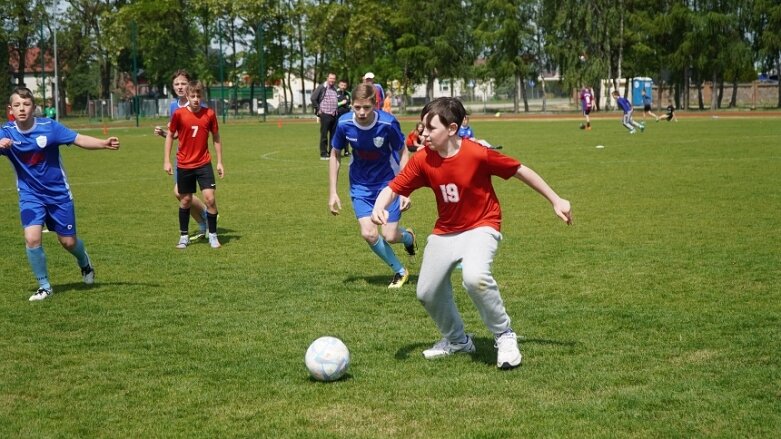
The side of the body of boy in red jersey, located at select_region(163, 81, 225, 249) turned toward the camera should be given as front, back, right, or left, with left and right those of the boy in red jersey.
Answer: front

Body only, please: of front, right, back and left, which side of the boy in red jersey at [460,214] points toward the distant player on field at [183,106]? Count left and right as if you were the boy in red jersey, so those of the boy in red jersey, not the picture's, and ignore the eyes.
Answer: right

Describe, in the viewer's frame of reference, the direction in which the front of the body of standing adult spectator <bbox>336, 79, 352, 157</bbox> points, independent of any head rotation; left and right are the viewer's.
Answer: facing the viewer

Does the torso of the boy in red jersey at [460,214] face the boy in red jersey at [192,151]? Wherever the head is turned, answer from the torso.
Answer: no

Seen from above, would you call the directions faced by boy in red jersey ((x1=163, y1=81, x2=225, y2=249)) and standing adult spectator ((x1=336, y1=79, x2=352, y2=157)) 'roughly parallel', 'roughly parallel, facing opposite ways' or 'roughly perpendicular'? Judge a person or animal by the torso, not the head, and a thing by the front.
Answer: roughly parallel

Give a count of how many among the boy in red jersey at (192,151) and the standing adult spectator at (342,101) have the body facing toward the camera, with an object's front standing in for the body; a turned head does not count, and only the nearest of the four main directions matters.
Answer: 2

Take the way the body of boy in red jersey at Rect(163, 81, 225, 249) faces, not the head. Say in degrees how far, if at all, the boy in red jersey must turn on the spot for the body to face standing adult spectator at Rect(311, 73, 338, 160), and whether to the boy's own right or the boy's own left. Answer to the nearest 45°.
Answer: approximately 180°

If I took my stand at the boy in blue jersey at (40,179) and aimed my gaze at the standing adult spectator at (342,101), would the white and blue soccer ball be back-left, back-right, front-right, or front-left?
back-right

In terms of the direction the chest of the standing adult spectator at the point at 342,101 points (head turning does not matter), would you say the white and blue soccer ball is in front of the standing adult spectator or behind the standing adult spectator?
in front

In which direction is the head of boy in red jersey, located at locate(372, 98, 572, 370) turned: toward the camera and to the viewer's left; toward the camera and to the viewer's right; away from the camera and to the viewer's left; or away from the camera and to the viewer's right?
toward the camera and to the viewer's left

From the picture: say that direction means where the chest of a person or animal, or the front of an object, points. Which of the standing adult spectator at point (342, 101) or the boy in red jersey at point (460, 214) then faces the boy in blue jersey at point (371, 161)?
the standing adult spectator

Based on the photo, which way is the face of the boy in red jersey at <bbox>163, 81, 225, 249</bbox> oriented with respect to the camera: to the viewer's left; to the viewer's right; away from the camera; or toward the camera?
toward the camera

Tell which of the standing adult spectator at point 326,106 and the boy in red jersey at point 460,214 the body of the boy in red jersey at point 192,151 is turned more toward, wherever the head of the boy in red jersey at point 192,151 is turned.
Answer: the boy in red jersey

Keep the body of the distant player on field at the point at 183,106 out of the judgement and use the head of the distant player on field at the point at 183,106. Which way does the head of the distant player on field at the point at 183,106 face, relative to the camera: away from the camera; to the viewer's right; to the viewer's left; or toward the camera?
toward the camera
